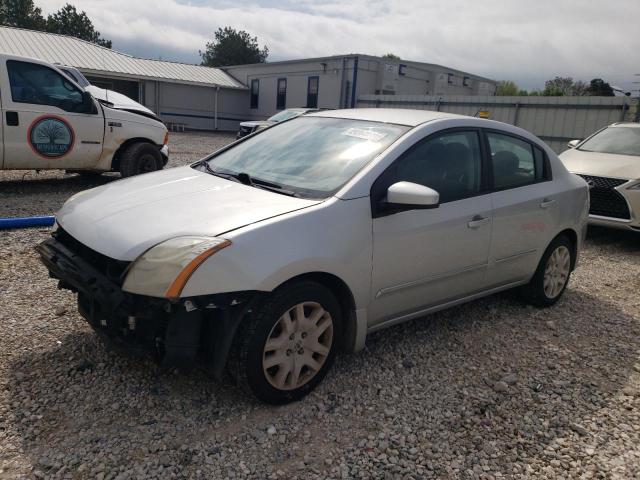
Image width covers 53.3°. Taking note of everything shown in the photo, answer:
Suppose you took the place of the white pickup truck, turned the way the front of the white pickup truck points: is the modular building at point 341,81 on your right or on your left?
on your left

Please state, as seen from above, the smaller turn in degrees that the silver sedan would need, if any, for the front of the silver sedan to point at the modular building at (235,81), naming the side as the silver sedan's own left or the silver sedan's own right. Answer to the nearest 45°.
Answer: approximately 135° to the silver sedan's own right

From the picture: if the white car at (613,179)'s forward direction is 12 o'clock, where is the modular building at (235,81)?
The modular building is roughly at 3 o'clock from the white car.

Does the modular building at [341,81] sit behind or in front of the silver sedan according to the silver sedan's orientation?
behind

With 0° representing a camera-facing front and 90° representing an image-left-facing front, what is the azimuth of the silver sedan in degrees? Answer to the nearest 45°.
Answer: approximately 45°

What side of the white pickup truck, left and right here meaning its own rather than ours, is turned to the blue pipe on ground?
right

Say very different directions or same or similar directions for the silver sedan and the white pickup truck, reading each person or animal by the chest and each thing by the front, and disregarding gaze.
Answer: very different directions

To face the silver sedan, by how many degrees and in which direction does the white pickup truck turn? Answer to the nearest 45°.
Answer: approximately 90° to its right

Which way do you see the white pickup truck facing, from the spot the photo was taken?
facing to the right of the viewer

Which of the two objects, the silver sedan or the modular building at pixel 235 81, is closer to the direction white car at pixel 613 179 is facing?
the silver sedan

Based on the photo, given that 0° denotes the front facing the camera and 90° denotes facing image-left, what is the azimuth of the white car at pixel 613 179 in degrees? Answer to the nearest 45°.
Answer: approximately 45°

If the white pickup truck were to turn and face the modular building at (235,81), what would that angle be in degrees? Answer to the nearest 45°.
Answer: approximately 90° to its left
